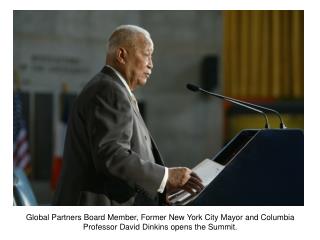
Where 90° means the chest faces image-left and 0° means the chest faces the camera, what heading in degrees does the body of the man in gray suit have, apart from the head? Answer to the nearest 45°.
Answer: approximately 270°

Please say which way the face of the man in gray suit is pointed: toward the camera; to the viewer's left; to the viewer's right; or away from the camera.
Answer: to the viewer's right
